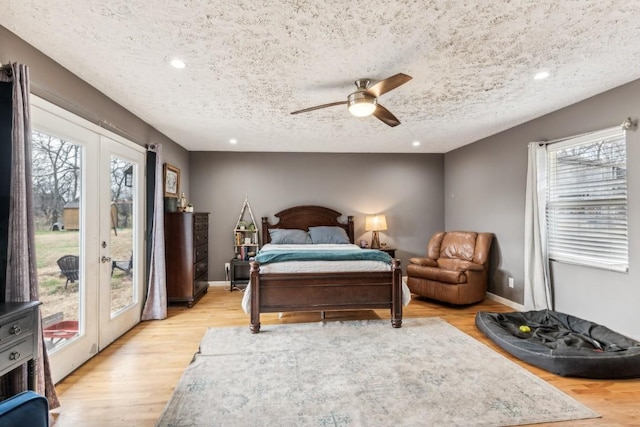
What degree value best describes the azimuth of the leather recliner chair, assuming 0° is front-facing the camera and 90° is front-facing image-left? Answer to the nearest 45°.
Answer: approximately 45°

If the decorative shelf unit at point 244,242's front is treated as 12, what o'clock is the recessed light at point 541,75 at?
The recessed light is roughly at 11 o'clock from the decorative shelf unit.

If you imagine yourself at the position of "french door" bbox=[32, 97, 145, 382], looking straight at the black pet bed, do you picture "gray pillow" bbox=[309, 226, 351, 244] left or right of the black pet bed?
left

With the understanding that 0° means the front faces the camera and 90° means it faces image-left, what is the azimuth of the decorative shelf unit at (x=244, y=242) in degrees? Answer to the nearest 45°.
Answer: approximately 0°

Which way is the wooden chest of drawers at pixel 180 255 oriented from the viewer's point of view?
to the viewer's right

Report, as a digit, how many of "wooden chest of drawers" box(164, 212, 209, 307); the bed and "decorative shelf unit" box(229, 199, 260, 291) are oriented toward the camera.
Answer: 2

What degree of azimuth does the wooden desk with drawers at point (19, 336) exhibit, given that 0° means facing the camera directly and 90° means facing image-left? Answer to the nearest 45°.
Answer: approximately 315°

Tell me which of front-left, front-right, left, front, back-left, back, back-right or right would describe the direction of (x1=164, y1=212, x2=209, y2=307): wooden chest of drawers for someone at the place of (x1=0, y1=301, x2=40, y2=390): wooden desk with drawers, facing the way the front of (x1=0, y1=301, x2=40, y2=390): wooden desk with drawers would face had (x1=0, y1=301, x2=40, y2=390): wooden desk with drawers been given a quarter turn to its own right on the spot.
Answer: back

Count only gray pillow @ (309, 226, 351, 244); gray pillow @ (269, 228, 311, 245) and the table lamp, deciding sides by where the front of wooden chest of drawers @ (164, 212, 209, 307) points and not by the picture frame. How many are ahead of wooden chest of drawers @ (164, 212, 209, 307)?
3

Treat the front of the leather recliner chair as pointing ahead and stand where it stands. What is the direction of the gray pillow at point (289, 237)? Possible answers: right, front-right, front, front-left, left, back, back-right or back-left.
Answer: front-right

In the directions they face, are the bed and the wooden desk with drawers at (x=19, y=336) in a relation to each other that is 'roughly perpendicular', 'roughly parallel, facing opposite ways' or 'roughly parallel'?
roughly perpendicular
